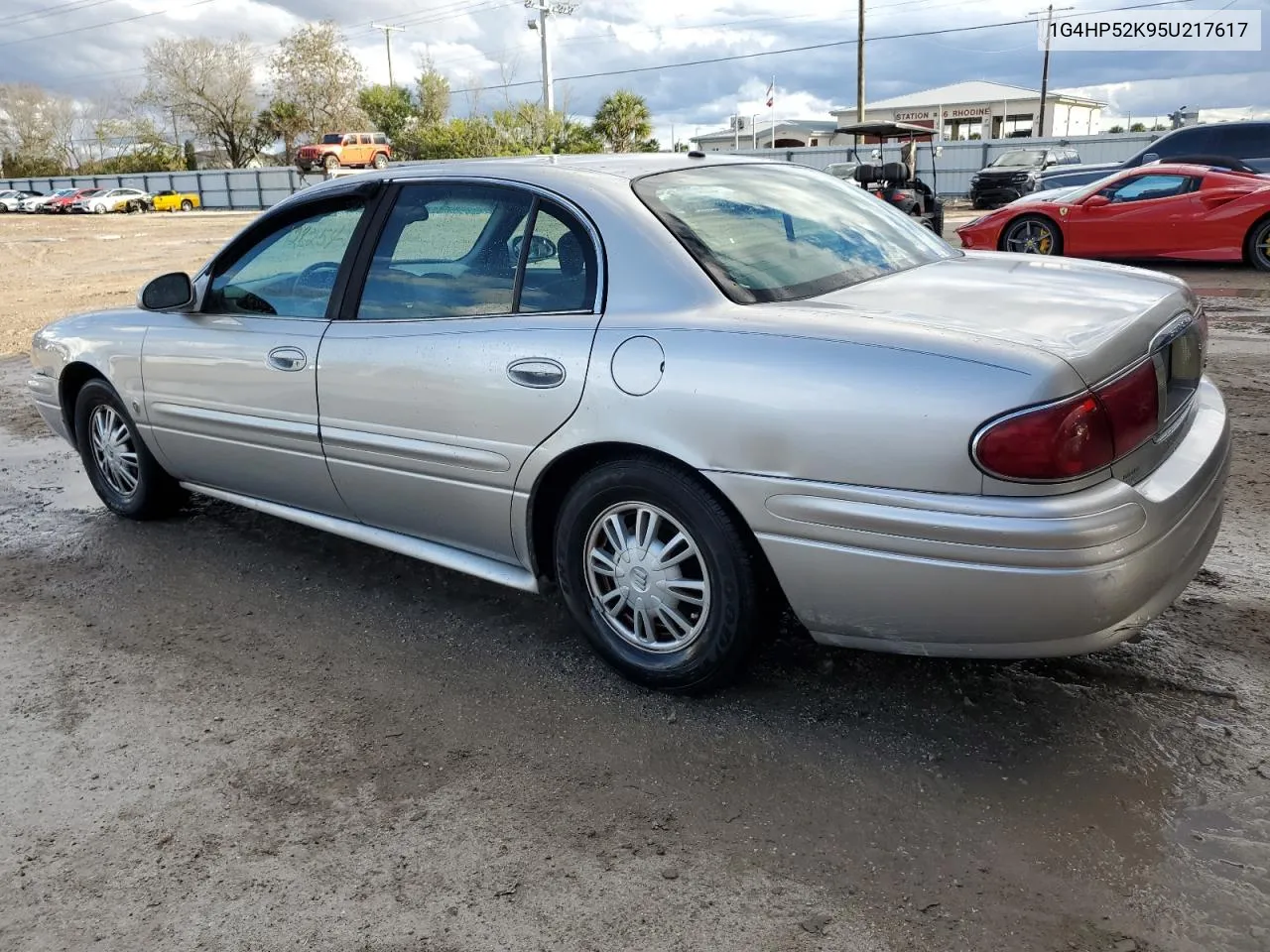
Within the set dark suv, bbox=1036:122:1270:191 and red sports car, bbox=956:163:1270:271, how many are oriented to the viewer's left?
2

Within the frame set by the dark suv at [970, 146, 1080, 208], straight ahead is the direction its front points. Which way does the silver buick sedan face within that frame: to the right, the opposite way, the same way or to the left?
to the right

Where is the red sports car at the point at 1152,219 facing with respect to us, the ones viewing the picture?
facing to the left of the viewer

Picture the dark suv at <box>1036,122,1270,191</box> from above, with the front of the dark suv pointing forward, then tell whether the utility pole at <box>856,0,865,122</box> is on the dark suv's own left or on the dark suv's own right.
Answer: on the dark suv's own right

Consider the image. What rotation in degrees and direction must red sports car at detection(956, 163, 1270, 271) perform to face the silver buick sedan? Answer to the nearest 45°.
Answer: approximately 90° to its left

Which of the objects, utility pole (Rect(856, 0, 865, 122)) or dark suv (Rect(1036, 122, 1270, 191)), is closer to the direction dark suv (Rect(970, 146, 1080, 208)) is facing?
the dark suv

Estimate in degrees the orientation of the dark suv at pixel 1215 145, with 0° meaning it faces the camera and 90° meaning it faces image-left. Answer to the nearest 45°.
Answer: approximately 90°

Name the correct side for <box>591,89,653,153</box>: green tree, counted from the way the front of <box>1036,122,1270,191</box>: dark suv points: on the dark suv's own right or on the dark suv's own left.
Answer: on the dark suv's own right

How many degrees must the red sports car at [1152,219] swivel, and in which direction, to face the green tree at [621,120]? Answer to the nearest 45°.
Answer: approximately 45° to its right

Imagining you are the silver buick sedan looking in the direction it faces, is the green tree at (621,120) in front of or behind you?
in front

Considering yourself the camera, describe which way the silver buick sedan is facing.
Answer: facing away from the viewer and to the left of the viewer

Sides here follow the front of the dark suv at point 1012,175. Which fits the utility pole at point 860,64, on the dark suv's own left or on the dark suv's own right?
on the dark suv's own right

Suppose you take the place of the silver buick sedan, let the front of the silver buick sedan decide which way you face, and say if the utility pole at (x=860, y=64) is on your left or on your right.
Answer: on your right

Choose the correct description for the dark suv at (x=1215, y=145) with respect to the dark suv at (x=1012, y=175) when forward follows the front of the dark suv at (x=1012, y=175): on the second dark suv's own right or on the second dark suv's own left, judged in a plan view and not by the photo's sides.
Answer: on the second dark suv's own left
